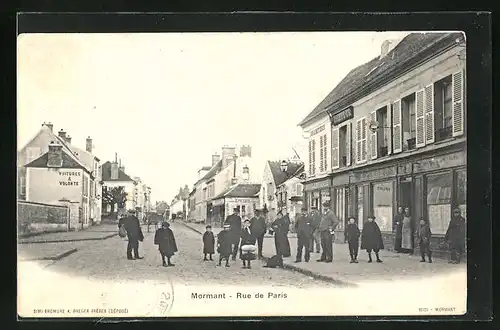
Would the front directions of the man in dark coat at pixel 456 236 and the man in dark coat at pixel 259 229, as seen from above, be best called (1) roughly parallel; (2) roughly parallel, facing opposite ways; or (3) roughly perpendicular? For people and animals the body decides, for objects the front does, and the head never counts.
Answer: roughly parallel

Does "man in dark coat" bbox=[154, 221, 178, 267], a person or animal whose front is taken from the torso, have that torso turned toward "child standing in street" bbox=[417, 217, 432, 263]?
no

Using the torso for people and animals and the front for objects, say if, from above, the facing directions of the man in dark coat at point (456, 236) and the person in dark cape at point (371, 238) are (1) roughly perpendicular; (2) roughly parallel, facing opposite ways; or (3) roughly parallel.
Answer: roughly parallel

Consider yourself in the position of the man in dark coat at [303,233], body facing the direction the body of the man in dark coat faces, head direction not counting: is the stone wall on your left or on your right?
on your right

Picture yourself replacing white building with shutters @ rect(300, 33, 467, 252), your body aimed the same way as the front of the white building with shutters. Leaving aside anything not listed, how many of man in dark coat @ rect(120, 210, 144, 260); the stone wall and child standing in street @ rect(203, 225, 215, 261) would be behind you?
0

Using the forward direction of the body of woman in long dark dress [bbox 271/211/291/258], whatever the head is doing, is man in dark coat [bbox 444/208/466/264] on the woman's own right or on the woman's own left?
on the woman's own left

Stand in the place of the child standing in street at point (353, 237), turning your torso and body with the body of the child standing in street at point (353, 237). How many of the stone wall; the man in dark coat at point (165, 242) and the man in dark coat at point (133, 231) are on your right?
3

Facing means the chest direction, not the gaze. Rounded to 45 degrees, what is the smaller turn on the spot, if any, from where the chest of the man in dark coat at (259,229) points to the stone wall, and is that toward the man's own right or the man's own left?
approximately 90° to the man's own right

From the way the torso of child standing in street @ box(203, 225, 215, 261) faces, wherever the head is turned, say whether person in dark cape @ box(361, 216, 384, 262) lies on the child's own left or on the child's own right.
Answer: on the child's own left

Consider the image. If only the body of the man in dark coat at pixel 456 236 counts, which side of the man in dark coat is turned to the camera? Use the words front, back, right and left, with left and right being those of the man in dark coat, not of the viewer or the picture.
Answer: front

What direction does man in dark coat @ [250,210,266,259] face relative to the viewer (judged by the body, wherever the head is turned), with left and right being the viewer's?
facing the viewer
